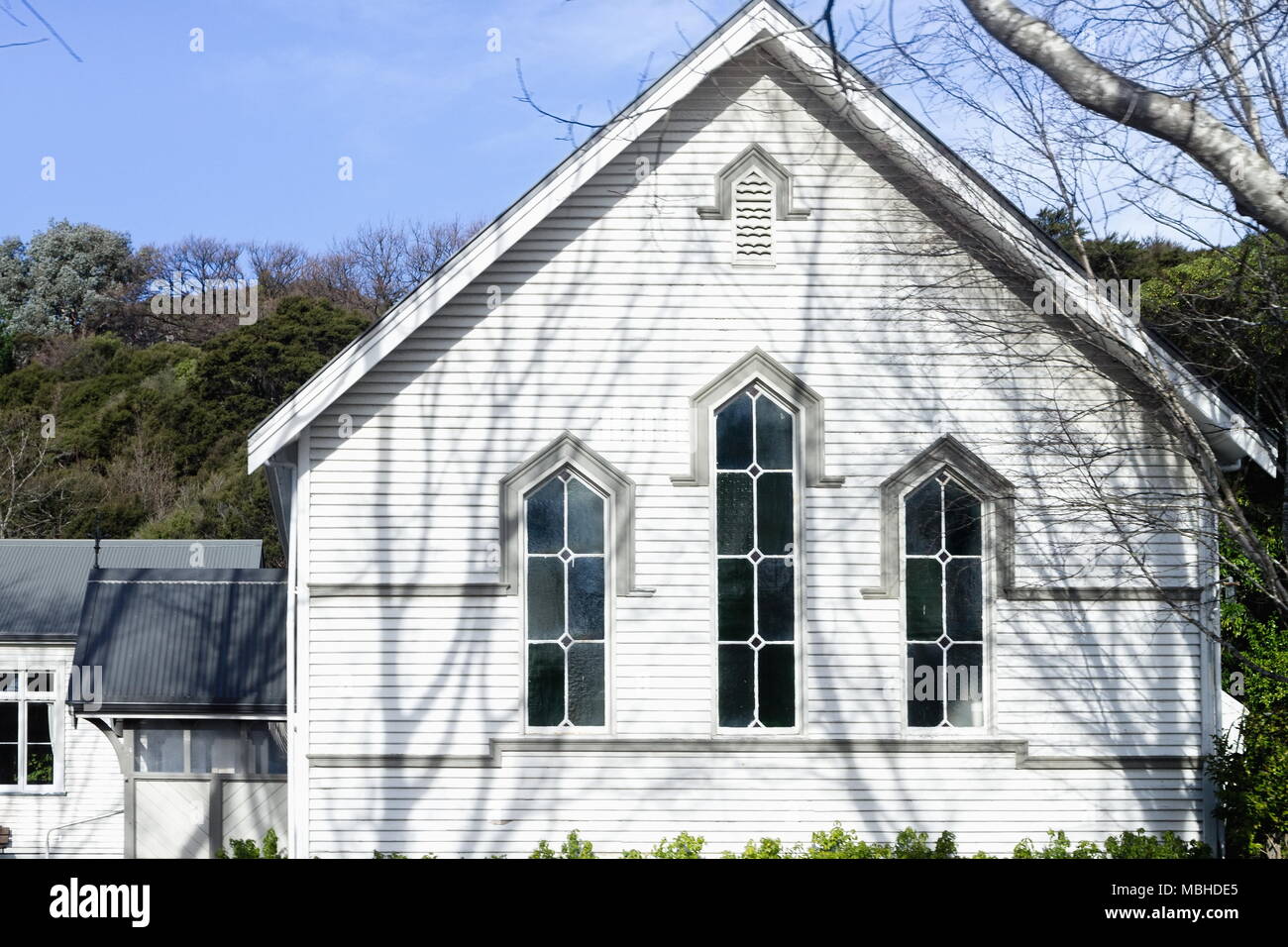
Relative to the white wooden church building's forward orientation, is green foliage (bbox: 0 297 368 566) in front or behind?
behind

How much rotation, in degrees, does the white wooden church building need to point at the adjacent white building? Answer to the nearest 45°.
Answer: approximately 135° to its right

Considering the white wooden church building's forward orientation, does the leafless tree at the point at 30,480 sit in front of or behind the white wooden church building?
behind

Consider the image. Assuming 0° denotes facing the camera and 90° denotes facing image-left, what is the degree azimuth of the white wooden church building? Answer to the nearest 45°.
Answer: approximately 0°
